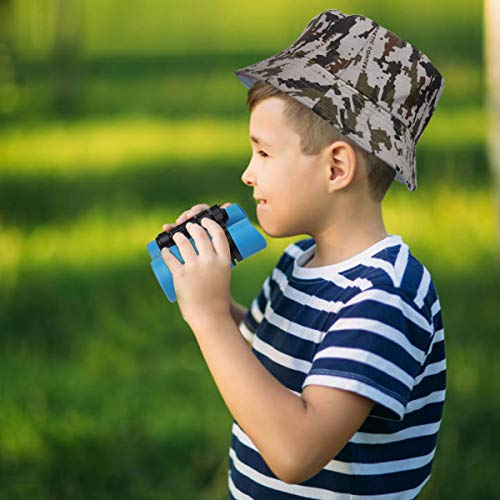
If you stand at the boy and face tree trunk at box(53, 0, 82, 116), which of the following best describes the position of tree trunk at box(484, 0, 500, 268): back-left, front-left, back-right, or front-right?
front-right

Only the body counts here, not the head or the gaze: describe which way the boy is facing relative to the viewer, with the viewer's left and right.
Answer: facing to the left of the viewer

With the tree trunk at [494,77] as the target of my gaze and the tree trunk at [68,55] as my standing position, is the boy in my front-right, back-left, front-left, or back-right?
front-right

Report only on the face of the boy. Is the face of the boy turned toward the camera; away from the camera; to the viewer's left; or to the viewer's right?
to the viewer's left

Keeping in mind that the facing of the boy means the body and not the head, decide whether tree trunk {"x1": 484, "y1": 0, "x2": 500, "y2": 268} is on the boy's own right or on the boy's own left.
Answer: on the boy's own right

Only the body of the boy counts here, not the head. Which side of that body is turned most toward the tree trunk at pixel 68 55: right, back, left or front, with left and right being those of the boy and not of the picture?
right
